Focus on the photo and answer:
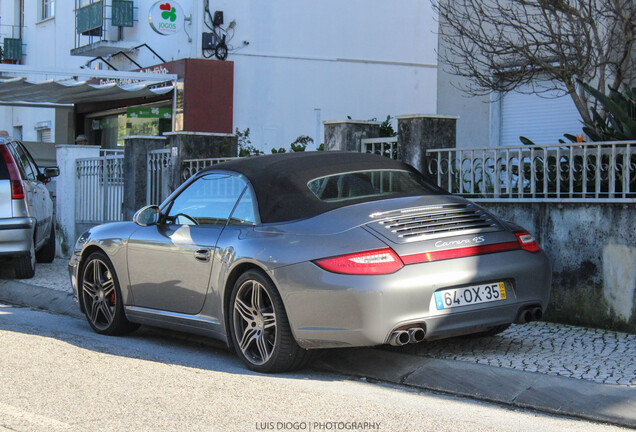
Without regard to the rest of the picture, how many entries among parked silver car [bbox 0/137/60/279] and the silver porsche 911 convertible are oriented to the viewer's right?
0

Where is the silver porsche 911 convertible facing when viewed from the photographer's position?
facing away from the viewer and to the left of the viewer

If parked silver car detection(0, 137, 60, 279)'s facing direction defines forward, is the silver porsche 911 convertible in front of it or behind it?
behind

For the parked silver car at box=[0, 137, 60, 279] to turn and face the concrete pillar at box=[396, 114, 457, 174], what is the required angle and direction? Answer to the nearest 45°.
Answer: approximately 135° to its right

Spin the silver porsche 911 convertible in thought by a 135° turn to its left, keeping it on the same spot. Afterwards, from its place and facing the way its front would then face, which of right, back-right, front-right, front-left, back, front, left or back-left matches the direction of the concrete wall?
back-left

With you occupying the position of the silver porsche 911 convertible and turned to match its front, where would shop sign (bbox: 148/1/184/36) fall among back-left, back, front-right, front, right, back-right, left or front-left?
front-right

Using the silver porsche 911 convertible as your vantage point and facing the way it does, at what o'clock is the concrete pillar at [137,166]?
The concrete pillar is roughly at 1 o'clock from the silver porsche 911 convertible.

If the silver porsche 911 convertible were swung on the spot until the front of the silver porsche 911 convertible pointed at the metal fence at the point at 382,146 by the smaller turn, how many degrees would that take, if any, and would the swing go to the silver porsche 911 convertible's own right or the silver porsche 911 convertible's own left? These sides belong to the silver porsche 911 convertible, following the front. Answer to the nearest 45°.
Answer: approximately 45° to the silver porsche 911 convertible's own right

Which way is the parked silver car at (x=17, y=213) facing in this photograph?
away from the camera

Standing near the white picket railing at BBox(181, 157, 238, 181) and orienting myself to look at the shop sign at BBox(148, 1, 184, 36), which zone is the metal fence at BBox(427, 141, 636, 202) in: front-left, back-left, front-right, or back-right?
back-right
